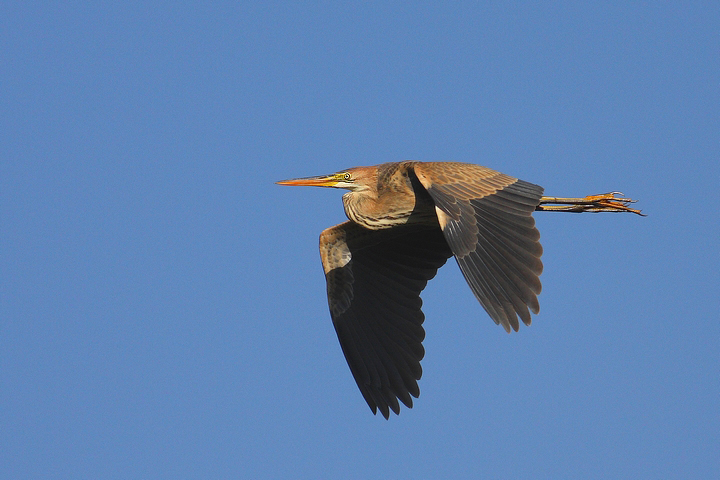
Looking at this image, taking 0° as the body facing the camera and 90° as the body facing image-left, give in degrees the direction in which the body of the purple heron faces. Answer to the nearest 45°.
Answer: approximately 90°
